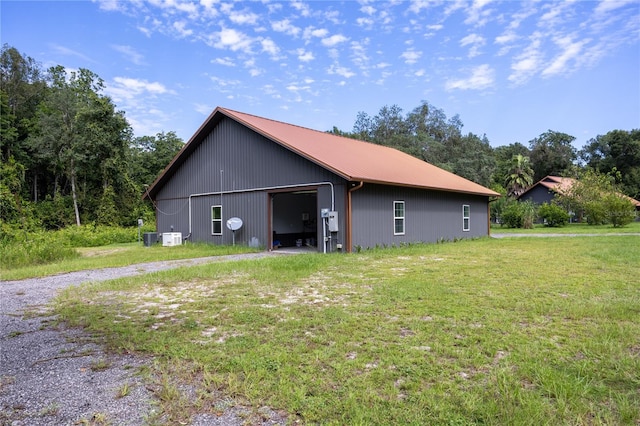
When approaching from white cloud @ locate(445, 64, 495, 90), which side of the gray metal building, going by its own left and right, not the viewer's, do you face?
back

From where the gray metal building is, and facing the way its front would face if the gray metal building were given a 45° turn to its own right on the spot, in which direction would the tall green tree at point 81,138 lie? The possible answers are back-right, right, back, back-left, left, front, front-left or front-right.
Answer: front-right

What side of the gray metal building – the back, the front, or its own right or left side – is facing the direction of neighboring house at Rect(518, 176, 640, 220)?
back

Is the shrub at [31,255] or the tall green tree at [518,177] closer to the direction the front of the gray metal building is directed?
the shrub

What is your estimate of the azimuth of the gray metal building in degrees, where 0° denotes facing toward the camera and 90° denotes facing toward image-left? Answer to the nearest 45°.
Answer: approximately 45°

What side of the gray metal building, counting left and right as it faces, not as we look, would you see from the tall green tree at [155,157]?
right

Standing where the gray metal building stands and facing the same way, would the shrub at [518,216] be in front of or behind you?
behind

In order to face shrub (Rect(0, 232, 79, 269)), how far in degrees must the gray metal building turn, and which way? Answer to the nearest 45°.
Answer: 0° — it already faces it
